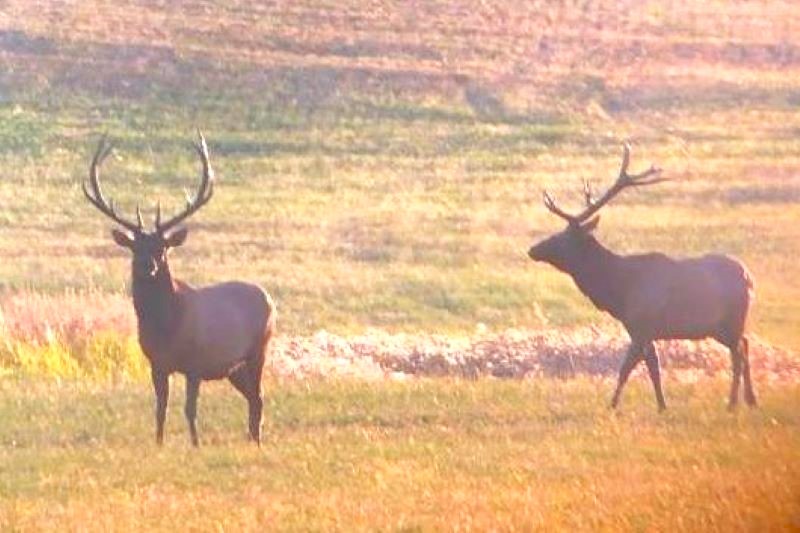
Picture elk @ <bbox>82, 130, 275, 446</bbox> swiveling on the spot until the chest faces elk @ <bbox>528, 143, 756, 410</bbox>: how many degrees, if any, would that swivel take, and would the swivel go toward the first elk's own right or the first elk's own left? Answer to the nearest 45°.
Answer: approximately 135° to the first elk's own left

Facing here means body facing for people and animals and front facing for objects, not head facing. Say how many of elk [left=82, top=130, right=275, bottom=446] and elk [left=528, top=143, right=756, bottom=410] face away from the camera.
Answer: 0

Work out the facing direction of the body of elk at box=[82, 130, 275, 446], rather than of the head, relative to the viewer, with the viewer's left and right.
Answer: facing the viewer and to the left of the viewer

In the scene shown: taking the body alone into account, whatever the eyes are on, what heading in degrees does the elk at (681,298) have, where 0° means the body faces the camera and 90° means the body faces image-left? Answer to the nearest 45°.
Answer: approximately 90°

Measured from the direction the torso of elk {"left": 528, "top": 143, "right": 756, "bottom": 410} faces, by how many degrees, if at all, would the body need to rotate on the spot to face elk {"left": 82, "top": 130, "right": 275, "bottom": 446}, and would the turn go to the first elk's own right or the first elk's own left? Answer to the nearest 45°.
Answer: approximately 45° to the first elk's own left
